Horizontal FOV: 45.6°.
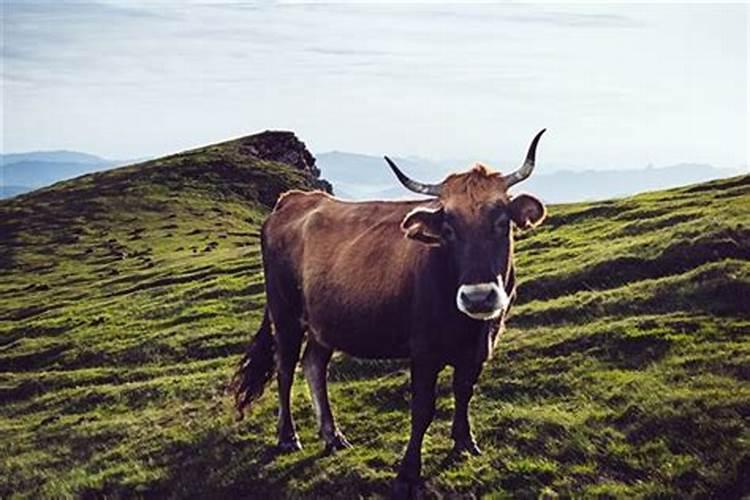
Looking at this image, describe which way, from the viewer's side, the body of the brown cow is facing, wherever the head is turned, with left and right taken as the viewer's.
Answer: facing the viewer and to the right of the viewer
